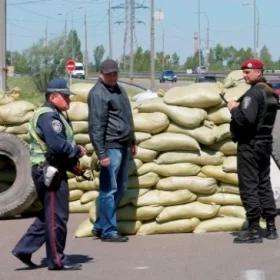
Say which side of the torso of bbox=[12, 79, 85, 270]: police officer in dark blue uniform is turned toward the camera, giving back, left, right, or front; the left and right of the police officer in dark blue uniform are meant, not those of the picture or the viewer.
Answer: right

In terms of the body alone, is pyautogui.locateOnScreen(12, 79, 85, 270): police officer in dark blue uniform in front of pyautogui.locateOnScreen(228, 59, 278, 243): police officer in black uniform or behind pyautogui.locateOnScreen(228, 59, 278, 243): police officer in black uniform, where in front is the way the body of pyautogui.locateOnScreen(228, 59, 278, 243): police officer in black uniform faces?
in front

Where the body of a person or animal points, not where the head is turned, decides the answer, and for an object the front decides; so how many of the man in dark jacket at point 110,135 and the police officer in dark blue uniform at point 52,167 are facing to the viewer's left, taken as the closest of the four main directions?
0

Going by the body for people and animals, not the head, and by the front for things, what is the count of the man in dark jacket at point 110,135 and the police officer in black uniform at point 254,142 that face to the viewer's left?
1

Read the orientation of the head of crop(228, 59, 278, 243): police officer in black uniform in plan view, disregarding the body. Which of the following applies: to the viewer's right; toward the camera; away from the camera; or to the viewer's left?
to the viewer's left

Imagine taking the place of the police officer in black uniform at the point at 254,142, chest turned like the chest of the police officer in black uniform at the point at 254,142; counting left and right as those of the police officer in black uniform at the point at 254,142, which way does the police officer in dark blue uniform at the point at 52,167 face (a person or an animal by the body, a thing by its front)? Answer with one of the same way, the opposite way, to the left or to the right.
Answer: the opposite way

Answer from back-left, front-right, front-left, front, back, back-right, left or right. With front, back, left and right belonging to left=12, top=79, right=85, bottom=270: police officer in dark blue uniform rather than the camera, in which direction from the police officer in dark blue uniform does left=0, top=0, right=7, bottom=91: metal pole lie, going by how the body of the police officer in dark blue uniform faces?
left

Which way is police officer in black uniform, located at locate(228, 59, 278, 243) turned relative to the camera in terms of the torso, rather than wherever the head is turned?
to the viewer's left

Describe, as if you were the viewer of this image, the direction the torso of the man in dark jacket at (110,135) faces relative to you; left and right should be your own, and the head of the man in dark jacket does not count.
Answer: facing the viewer and to the right of the viewer

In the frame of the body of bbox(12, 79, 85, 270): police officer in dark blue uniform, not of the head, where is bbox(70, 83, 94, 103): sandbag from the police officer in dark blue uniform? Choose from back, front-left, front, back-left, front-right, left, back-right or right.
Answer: left

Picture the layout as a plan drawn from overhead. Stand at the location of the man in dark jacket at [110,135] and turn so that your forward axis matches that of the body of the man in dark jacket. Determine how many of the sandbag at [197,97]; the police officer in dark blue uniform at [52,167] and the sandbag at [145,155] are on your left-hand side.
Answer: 2

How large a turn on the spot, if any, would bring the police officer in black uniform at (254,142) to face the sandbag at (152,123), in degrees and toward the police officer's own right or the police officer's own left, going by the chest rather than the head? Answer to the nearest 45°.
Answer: approximately 45° to the police officer's own right
